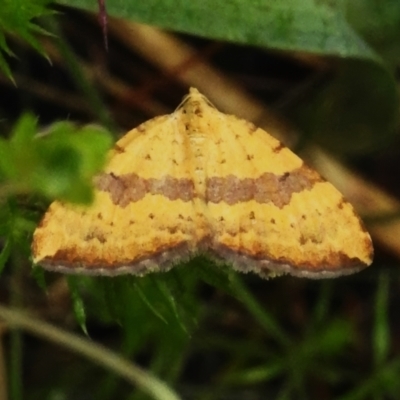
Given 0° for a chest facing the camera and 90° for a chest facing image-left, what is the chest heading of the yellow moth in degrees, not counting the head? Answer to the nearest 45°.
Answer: approximately 180°
